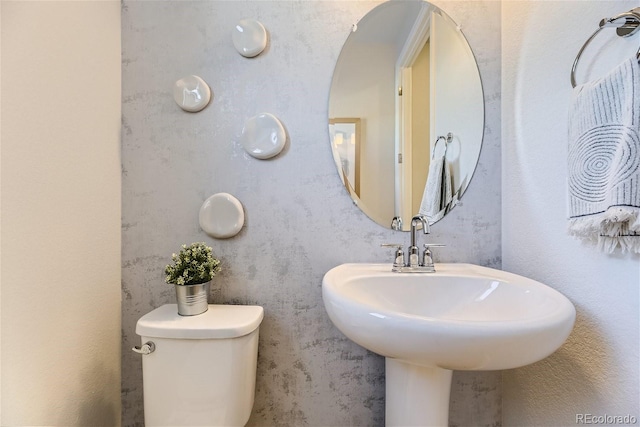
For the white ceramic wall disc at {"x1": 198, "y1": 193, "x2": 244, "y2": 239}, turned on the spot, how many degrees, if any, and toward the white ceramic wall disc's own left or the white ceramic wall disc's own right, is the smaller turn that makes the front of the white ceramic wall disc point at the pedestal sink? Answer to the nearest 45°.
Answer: approximately 45° to the white ceramic wall disc's own left

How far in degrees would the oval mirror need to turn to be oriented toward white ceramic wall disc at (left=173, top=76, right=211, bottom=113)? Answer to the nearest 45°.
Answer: approximately 90° to its right

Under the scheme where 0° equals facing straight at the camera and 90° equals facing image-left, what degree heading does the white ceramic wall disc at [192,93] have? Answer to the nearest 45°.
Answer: approximately 0°

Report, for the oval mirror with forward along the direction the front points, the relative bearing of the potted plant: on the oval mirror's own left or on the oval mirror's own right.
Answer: on the oval mirror's own right

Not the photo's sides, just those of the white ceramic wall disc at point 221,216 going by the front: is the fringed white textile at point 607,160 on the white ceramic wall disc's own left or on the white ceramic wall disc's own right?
on the white ceramic wall disc's own left
